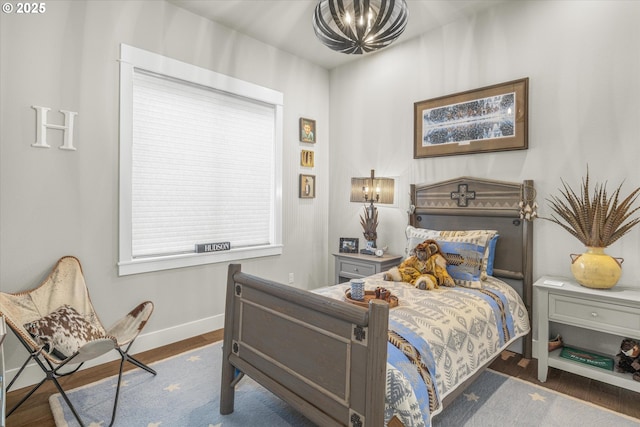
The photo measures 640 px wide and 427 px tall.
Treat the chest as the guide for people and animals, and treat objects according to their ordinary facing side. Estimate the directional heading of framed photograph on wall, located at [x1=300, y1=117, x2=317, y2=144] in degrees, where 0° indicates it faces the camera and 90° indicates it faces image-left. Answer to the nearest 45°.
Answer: approximately 315°

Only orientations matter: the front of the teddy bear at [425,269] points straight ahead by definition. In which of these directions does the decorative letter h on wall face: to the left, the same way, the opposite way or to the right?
to the left

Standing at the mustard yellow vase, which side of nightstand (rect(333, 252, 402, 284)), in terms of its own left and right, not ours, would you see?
left

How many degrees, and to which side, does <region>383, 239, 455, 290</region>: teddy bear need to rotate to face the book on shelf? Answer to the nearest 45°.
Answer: approximately 135° to its left

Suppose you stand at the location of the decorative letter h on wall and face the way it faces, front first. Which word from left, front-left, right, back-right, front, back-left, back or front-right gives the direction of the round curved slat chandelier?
front-left

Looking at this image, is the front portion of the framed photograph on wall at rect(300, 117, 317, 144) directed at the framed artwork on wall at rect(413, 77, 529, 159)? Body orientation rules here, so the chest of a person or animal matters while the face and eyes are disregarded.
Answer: yes

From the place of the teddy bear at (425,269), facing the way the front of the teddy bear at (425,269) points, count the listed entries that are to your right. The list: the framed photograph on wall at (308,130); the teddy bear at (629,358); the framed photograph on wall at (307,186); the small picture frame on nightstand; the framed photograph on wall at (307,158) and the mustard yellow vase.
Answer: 4

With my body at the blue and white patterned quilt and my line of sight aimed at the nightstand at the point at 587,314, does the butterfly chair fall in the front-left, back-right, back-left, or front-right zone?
back-left

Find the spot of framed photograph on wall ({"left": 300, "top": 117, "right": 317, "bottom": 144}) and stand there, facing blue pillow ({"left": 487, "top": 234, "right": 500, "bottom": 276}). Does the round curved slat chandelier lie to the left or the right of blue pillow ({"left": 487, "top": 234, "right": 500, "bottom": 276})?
right

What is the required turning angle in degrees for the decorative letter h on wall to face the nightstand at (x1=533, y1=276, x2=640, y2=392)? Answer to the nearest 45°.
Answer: approximately 45° to its left

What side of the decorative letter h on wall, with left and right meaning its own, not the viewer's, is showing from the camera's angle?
front

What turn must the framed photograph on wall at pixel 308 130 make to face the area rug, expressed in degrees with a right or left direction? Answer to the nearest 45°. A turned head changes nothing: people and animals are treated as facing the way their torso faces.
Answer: approximately 45° to its right

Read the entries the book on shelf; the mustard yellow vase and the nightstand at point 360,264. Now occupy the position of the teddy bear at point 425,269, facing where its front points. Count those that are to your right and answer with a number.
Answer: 1
